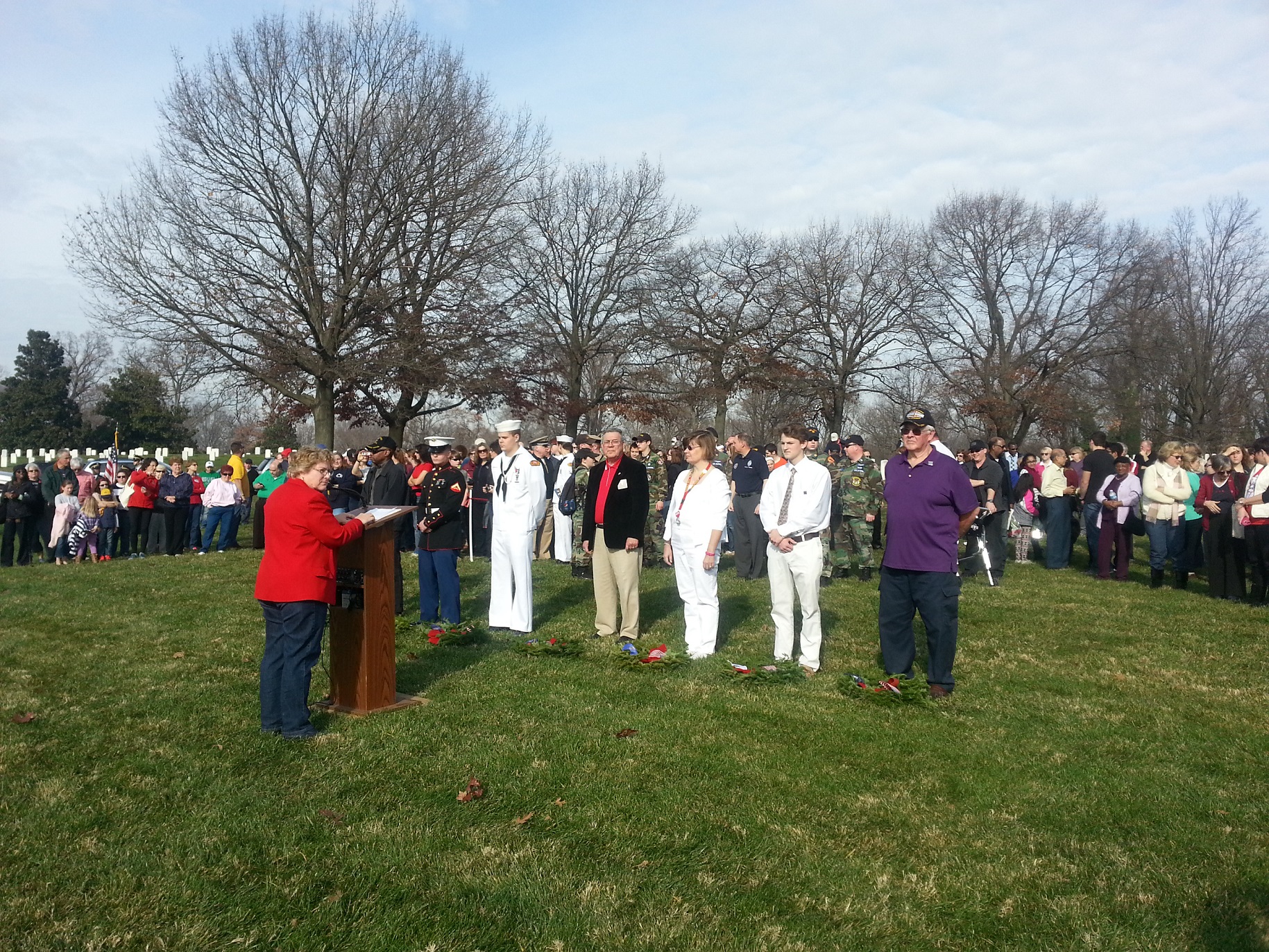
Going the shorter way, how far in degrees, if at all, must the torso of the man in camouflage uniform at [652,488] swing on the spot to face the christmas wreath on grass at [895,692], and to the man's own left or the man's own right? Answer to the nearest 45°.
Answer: approximately 45° to the man's own left

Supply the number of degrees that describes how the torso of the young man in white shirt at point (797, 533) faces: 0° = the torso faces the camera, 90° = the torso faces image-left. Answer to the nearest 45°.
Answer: approximately 45°

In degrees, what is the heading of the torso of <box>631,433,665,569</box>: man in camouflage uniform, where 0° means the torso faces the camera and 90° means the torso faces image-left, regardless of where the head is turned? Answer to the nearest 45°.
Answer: approximately 45°

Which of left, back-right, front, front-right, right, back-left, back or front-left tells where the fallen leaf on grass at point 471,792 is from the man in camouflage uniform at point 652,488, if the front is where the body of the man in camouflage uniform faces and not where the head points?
front-left

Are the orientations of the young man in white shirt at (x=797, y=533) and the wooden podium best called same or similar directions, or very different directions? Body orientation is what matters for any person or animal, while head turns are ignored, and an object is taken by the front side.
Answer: very different directions

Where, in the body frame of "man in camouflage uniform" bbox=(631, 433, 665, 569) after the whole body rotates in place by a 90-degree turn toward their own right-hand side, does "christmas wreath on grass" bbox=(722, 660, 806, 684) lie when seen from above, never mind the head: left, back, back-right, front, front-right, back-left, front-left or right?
back-left

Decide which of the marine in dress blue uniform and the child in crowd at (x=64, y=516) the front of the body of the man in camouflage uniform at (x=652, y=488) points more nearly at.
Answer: the marine in dress blue uniform

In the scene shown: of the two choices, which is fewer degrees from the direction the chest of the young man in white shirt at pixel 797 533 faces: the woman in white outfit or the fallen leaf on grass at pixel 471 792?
the fallen leaf on grass

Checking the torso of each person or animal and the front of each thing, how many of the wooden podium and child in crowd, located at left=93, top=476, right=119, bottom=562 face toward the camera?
1
